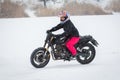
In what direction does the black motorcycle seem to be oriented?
to the viewer's left
